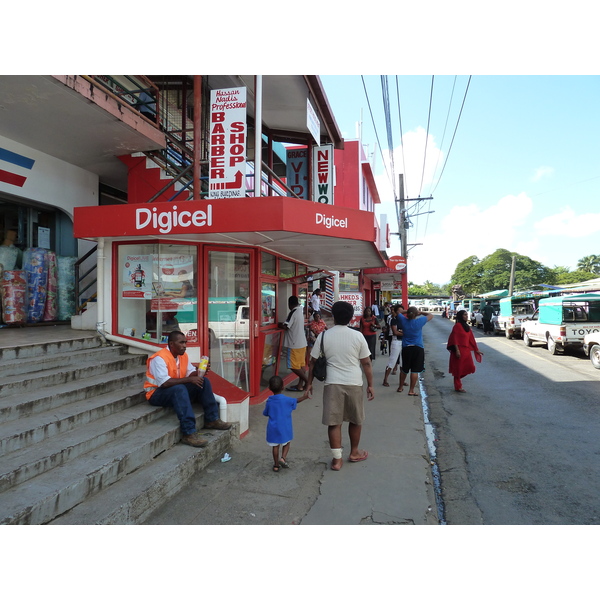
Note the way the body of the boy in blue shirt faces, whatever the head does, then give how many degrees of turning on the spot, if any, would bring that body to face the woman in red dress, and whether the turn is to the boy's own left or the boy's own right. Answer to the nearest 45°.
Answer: approximately 45° to the boy's own right

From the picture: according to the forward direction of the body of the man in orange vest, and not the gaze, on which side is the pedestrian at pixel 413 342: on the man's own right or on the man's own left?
on the man's own left

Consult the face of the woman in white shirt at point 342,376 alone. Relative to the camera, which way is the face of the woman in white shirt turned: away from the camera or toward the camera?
away from the camera

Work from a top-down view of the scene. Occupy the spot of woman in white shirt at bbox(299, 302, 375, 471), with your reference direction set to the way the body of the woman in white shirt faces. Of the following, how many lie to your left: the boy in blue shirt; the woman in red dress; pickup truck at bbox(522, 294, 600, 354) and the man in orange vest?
2

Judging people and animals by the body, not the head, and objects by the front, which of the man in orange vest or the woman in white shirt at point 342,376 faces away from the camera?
the woman in white shirt

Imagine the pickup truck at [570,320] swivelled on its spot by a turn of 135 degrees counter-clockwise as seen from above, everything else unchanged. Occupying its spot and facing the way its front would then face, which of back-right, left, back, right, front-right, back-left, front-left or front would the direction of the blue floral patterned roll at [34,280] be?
front-right

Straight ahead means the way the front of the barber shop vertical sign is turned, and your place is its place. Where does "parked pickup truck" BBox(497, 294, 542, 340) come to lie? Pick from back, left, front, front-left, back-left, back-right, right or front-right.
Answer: back-left

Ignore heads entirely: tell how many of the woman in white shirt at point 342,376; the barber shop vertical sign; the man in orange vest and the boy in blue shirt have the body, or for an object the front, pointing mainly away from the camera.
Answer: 2

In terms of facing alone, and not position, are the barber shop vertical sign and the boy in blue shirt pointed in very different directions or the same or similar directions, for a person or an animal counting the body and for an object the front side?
very different directions

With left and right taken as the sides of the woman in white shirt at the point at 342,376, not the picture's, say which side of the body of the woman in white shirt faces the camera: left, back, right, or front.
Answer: back

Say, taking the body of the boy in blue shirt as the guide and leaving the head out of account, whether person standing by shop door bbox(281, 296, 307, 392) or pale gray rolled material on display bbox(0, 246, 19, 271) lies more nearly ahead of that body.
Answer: the person standing by shop door

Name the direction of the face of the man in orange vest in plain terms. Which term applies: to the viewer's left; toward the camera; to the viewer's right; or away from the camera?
to the viewer's right

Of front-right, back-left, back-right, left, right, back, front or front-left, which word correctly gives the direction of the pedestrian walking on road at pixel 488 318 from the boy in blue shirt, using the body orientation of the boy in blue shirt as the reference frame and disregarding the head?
front-right

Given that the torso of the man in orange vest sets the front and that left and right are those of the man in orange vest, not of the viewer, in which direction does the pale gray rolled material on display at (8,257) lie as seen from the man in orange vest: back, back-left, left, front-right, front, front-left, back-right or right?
back

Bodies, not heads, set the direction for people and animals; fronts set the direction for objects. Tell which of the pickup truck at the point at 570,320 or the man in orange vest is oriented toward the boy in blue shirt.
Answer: the man in orange vest
